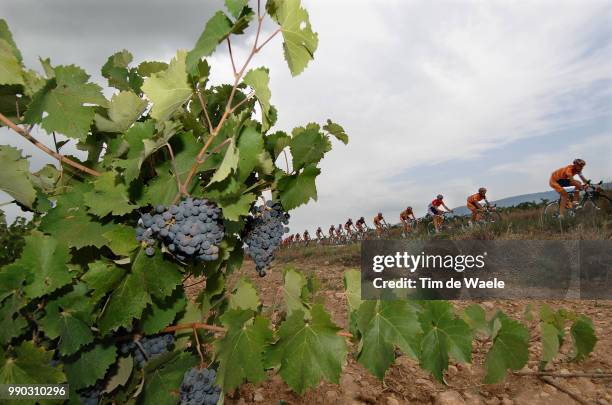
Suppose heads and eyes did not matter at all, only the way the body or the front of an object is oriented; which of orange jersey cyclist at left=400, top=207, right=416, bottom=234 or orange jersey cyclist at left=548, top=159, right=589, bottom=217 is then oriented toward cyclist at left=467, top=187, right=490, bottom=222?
orange jersey cyclist at left=400, top=207, right=416, bottom=234

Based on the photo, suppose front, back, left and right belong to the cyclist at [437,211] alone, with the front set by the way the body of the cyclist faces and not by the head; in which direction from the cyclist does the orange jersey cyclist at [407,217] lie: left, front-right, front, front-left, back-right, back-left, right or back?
back

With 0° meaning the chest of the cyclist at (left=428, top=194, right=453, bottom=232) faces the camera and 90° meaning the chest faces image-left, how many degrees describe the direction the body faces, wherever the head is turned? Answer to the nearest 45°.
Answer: approximately 315°

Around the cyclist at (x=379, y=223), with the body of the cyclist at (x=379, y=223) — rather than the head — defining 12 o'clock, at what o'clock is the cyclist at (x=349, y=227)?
the cyclist at (x=349, y=227) is roughly at 6 o'clock from the cyclist at (x=379, y=223).

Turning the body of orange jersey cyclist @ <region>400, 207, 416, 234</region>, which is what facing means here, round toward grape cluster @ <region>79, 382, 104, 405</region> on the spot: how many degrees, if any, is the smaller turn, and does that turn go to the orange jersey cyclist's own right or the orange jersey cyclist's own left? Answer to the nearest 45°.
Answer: approximately 45° to the orange jersey cyclist's own right

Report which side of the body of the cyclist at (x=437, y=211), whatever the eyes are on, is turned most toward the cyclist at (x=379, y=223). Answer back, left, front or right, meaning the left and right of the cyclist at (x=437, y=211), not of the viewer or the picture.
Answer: back

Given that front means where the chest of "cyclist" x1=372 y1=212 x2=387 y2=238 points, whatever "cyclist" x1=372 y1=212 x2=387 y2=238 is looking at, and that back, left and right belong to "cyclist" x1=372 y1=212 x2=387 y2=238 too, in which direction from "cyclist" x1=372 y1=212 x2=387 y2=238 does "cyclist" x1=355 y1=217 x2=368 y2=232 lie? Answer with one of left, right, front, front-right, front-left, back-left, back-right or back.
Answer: back

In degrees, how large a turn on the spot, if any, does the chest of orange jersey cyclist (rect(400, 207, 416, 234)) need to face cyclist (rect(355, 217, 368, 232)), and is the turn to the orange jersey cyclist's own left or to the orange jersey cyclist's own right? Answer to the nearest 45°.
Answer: approximately 180°

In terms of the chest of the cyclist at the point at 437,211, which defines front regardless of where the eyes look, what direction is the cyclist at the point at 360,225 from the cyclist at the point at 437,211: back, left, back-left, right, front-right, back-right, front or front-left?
back

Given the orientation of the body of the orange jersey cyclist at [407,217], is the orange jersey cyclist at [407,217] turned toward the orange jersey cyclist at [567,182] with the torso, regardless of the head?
yes
